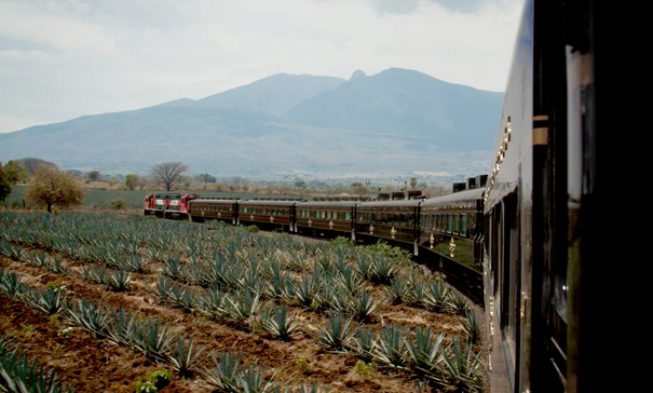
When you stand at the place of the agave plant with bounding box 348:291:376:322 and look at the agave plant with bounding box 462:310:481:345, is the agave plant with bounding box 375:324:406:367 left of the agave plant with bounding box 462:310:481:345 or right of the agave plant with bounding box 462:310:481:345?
right

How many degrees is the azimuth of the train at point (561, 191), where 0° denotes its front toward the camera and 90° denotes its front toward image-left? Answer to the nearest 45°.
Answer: approximately 135°

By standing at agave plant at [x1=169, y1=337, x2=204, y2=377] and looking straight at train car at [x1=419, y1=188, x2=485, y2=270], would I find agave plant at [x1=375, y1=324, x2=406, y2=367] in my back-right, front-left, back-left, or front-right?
front-right

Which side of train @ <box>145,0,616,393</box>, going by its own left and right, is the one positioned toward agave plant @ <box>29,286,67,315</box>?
left

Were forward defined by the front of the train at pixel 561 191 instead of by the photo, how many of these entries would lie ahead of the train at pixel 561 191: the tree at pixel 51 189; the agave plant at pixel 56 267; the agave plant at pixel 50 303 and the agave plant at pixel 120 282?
4

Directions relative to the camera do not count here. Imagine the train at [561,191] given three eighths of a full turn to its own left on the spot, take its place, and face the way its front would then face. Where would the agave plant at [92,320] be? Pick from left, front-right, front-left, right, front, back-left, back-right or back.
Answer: back-right

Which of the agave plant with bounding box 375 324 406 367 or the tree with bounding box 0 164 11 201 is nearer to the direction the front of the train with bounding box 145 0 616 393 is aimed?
the tree

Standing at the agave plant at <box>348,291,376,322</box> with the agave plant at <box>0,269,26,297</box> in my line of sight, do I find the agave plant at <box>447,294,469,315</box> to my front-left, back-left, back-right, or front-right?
back-right

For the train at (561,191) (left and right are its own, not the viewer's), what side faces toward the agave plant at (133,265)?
front
